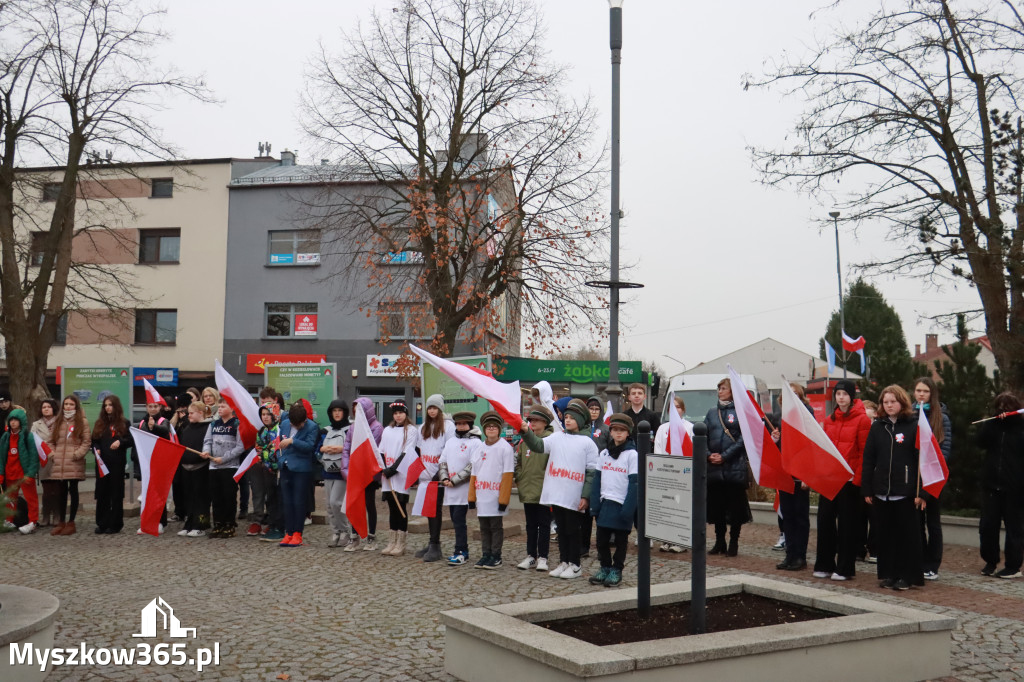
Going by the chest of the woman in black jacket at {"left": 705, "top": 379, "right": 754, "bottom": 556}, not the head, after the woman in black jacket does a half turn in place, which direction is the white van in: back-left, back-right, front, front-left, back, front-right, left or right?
front-left

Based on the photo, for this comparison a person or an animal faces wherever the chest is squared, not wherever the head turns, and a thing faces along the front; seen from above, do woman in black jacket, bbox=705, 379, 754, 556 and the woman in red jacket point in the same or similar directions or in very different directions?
same or similar directions

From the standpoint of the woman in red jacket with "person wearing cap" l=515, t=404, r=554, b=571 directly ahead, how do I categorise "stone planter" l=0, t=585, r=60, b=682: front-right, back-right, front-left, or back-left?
front-left

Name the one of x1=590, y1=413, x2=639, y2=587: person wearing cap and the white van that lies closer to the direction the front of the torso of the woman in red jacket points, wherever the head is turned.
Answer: the person wearing cap

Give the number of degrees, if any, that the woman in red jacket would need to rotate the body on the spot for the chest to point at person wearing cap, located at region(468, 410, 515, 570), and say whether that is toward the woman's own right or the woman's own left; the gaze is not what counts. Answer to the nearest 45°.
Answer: approximately 45° to the woman's own right

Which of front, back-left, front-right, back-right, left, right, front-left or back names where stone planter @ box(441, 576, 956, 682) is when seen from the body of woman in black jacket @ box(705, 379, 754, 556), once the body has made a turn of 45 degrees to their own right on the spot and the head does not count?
left

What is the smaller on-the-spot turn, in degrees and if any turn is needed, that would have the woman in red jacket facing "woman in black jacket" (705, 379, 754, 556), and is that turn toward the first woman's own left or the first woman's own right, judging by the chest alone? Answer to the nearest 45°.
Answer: approximately 90° to the first woman's own right

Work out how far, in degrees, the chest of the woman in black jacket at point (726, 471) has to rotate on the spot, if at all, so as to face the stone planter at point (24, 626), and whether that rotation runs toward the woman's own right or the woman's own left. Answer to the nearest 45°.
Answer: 0° — they already face it

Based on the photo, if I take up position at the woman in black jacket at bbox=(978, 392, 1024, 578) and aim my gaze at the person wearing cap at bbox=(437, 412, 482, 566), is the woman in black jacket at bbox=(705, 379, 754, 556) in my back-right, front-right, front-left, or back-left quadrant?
front-right

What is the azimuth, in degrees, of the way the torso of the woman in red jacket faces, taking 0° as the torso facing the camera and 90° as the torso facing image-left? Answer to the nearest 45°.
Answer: approximately 45°

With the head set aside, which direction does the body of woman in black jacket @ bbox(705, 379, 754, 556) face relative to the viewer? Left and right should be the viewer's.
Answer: facing the viewer and to the left of the viewer

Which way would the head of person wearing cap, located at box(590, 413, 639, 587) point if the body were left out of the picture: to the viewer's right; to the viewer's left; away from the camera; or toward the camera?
toward the camera

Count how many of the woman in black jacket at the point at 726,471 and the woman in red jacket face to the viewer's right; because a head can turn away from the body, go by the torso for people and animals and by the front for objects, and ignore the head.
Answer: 0

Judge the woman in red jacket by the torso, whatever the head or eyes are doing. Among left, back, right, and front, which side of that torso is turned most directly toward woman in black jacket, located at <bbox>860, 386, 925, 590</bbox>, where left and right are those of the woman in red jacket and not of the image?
left
